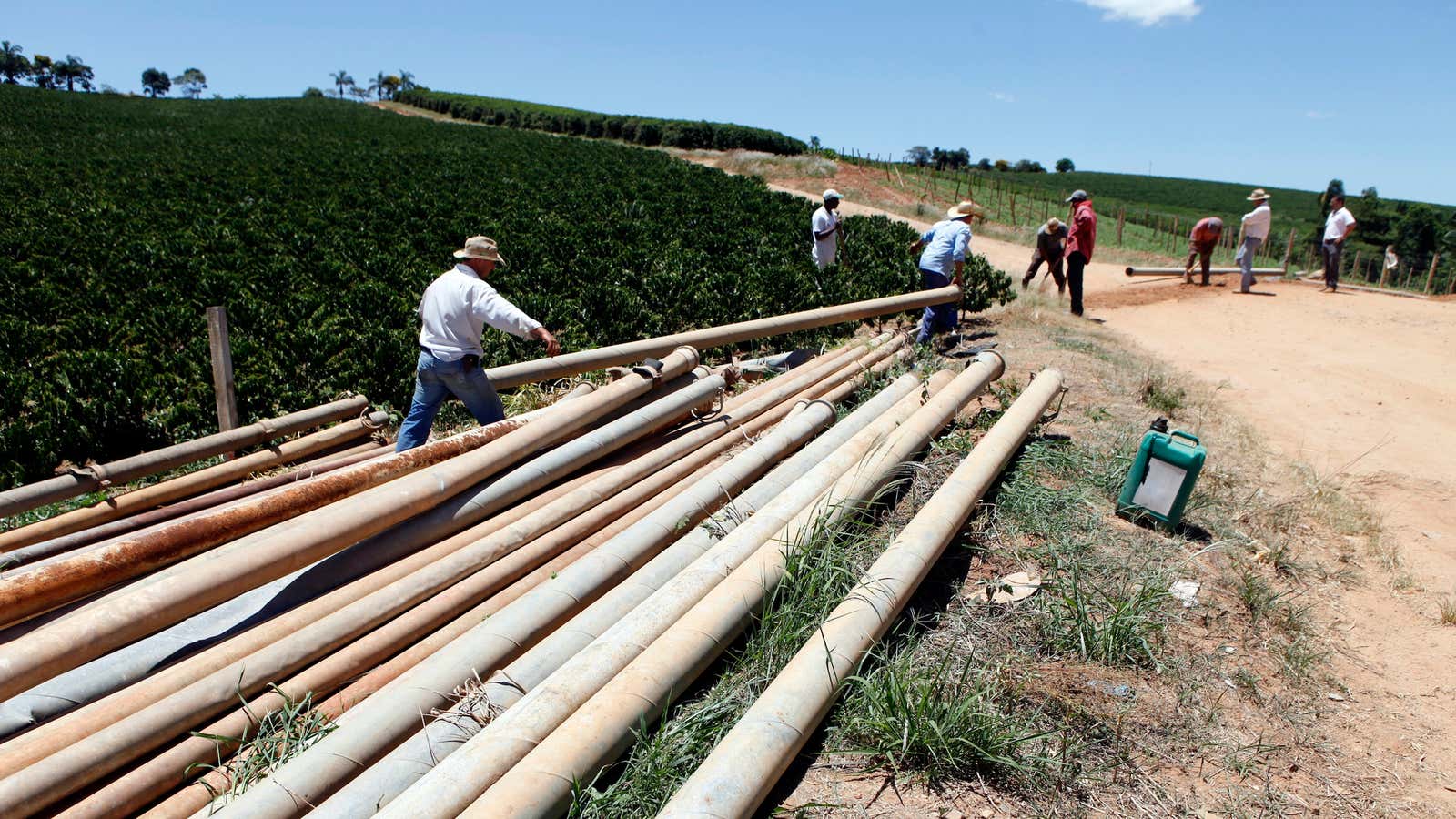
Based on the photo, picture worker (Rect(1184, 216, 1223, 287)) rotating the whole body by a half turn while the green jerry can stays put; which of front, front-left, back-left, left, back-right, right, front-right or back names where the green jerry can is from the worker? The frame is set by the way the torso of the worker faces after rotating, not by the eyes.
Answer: left

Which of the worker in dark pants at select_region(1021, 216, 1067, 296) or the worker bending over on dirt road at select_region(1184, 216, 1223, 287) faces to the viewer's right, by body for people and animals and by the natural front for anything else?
the worker bending over on dirt road

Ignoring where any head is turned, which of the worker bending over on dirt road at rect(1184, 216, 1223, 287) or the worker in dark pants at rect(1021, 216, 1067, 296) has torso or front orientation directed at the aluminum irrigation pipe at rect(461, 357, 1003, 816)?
the worker in dark pants

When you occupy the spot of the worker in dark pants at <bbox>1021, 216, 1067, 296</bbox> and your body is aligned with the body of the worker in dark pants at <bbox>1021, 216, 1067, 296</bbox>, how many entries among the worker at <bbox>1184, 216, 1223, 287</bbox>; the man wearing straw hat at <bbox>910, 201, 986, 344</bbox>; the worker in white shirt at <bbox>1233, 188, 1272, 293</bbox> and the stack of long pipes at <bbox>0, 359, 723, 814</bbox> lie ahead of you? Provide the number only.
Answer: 2

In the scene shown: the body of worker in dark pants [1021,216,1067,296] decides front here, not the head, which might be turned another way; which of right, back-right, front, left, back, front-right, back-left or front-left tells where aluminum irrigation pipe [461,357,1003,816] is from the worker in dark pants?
front

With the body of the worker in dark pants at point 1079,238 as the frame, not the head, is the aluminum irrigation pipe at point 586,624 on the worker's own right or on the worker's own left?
on the worker's own left

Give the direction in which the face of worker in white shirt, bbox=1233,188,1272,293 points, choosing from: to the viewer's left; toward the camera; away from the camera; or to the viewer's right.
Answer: to the viewer's left

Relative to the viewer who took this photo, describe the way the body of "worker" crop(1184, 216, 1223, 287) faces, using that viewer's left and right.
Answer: facing to the right of the viewer

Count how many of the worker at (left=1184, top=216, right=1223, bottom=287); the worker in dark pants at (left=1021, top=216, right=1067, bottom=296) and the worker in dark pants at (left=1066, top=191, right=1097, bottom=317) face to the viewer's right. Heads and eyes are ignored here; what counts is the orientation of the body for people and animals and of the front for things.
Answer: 1
